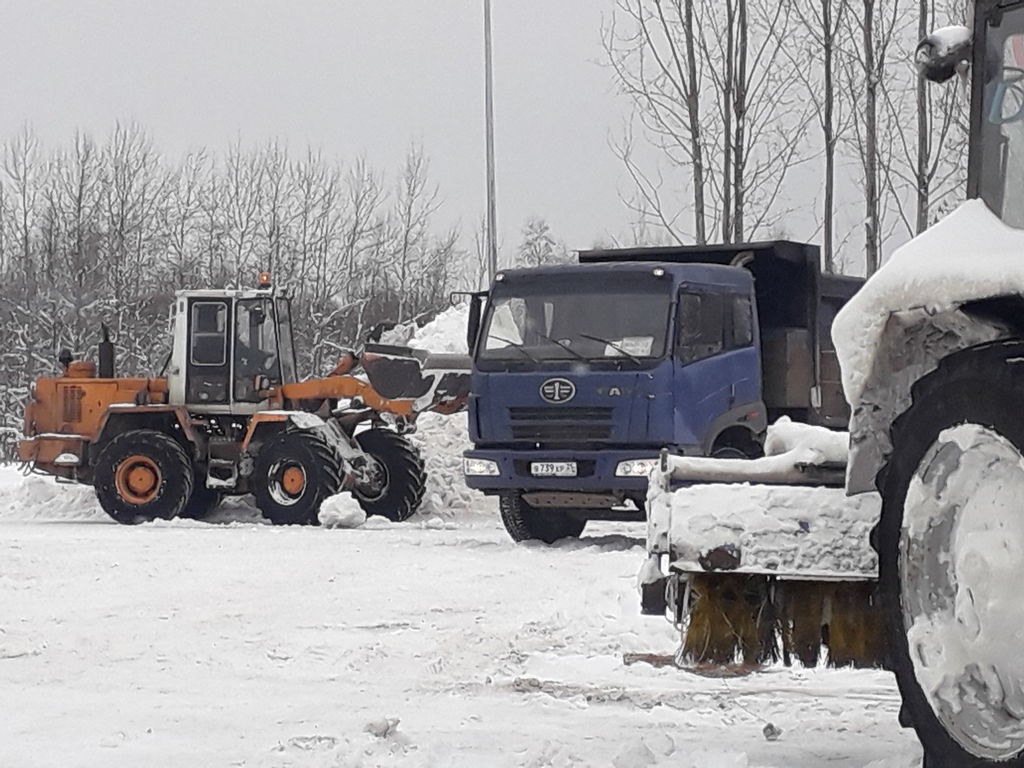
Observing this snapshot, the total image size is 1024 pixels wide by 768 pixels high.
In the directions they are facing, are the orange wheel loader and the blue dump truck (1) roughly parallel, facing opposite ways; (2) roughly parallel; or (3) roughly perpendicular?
roughly perpendicular

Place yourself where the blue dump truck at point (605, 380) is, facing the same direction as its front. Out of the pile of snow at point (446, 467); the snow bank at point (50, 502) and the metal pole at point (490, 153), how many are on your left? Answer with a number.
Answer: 0

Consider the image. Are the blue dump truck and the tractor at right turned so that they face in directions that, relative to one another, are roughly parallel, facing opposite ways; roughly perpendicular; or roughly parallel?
roughly perpendicular

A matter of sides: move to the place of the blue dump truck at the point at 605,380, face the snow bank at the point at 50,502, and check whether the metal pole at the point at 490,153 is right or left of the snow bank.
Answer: right

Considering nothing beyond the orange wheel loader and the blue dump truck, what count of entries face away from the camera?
0

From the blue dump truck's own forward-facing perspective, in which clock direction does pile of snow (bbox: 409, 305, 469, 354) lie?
The pile of snow is roughly at 4 o'clock from the blue dump truck.

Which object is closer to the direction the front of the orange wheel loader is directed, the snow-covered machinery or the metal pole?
the snow-covered machinery

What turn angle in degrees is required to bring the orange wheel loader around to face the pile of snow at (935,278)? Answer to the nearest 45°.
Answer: approximately 45° to its right

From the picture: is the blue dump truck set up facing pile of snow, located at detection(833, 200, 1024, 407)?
no

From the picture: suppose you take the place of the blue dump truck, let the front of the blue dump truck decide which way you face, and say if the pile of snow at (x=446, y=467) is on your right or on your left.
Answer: on your right

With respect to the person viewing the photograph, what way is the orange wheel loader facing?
facing the viewer and to the right of the viewer

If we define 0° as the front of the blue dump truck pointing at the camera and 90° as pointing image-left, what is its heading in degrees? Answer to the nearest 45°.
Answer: approximately 45°
